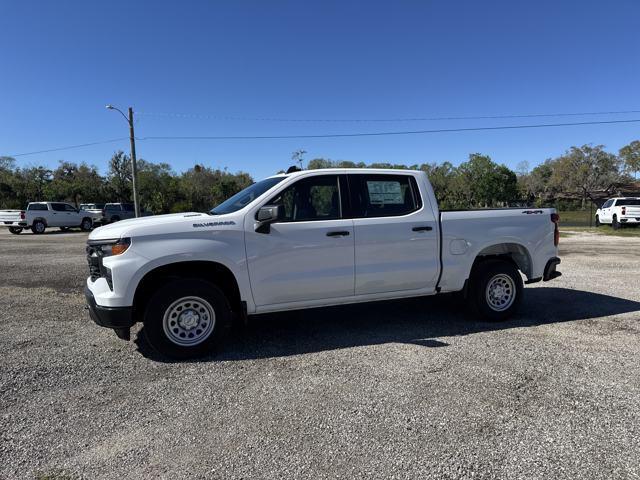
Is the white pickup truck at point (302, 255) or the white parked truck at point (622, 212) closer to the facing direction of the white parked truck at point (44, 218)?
the white parked truck

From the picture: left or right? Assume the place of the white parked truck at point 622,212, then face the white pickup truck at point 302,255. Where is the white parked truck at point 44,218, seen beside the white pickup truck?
right

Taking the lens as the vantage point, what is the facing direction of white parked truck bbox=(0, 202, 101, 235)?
facing away from the viewer and to the right of the viewer

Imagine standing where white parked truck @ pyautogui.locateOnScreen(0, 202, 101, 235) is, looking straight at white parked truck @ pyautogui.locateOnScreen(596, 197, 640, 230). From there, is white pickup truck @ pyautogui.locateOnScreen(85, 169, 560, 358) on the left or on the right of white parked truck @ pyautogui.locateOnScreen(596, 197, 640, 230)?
right

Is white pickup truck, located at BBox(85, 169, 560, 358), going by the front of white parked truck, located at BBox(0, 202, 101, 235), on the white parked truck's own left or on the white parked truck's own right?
on the white parked truck's own right
